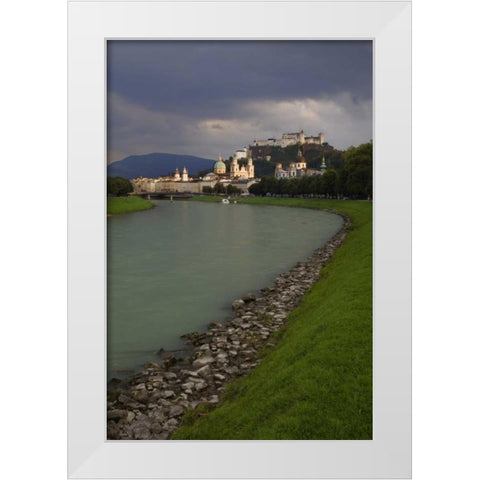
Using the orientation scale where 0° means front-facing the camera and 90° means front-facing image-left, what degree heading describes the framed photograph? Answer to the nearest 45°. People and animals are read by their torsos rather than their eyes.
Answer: approximately 0°
